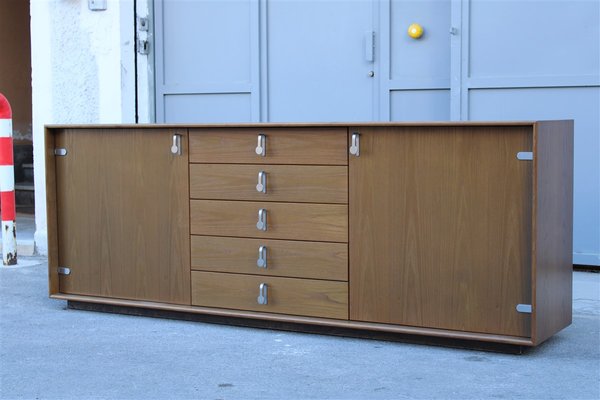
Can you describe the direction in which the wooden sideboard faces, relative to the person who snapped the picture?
facing the viewer and to the left of the viewer

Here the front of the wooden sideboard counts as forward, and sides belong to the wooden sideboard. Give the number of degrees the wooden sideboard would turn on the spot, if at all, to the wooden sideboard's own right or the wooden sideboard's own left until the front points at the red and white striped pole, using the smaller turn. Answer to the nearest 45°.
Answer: approximately 90° to the wooden sideboard's own right
